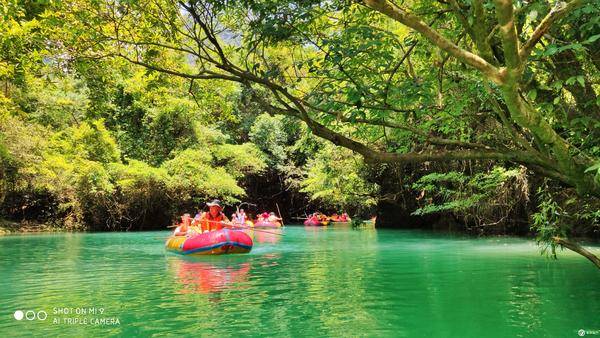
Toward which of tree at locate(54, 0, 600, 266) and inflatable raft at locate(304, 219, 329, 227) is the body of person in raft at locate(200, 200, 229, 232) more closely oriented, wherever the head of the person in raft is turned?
the tree

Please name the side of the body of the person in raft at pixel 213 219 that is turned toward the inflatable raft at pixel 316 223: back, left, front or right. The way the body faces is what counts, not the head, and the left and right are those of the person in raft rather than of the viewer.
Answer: back

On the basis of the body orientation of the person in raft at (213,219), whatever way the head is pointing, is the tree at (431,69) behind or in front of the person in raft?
in front

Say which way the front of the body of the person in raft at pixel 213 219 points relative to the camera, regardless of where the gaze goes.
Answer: toward the camera

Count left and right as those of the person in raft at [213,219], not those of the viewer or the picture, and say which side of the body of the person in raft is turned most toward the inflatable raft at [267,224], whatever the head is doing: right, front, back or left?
back
